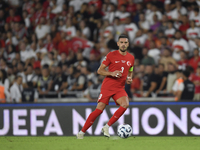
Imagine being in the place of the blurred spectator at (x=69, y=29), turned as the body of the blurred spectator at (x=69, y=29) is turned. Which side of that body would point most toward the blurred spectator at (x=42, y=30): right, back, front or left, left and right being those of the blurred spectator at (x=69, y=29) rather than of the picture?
right

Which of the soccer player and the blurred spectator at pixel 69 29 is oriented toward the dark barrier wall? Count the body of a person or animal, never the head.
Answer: the blurred spectator

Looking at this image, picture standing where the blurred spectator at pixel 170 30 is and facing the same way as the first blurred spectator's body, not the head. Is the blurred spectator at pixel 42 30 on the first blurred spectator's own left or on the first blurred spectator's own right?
on the first blurred spectator's own right

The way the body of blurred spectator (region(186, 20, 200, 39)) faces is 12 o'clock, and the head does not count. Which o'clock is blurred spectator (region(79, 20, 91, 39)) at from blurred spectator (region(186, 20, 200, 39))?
blurred spectator (region(79, 20, 91, 39)) is roughly at 3 o'clock from blurred spectator (region(186, 20, 200, 39)).

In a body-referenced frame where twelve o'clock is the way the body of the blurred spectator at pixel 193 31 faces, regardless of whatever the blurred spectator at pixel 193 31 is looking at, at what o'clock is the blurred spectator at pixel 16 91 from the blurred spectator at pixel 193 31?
the blurred spectator at pixel 16 91 is roughly at 2 o'clock from the blurred spectator at pixel 193 31.

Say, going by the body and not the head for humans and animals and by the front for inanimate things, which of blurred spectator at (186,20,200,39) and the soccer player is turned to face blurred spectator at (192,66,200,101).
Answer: blurred spectator at (186,20,200,39)

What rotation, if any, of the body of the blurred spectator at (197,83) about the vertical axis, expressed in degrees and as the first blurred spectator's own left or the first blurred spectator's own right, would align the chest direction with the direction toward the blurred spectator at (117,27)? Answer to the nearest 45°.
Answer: approximately 135° to the first blurred spectator's own right

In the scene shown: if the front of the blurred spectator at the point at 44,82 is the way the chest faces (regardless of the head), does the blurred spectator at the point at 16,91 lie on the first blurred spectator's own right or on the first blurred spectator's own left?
on the first blurred spectator's own right

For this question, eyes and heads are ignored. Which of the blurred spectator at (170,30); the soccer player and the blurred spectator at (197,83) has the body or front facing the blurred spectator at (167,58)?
the blurred spectator at (170,30)

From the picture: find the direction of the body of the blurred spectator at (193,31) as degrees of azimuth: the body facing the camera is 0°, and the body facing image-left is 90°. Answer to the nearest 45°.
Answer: approximately 0°

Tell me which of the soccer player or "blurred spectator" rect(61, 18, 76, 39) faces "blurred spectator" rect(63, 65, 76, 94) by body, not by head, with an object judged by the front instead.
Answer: "blurred spectator" rect(61, 18, 76, 39)

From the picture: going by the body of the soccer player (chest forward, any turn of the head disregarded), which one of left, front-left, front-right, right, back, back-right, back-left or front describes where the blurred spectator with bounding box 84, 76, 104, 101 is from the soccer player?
back-left

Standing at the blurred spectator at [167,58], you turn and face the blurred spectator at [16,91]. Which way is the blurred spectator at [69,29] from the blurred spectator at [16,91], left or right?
right

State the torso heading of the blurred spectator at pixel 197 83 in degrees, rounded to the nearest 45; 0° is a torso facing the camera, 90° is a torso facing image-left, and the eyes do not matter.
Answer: approximately 0°
